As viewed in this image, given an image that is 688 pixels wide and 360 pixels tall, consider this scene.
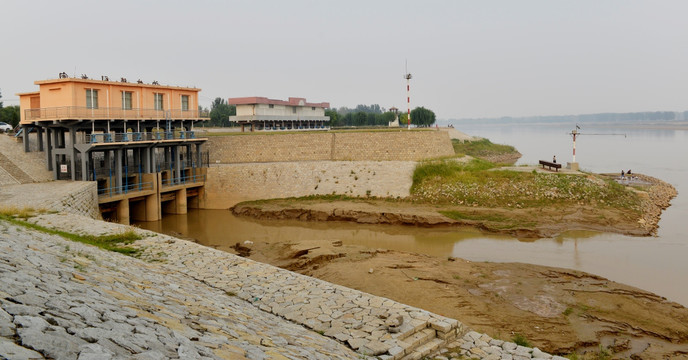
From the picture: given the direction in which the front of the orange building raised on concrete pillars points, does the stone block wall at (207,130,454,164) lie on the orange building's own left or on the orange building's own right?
on the orange building's own left
